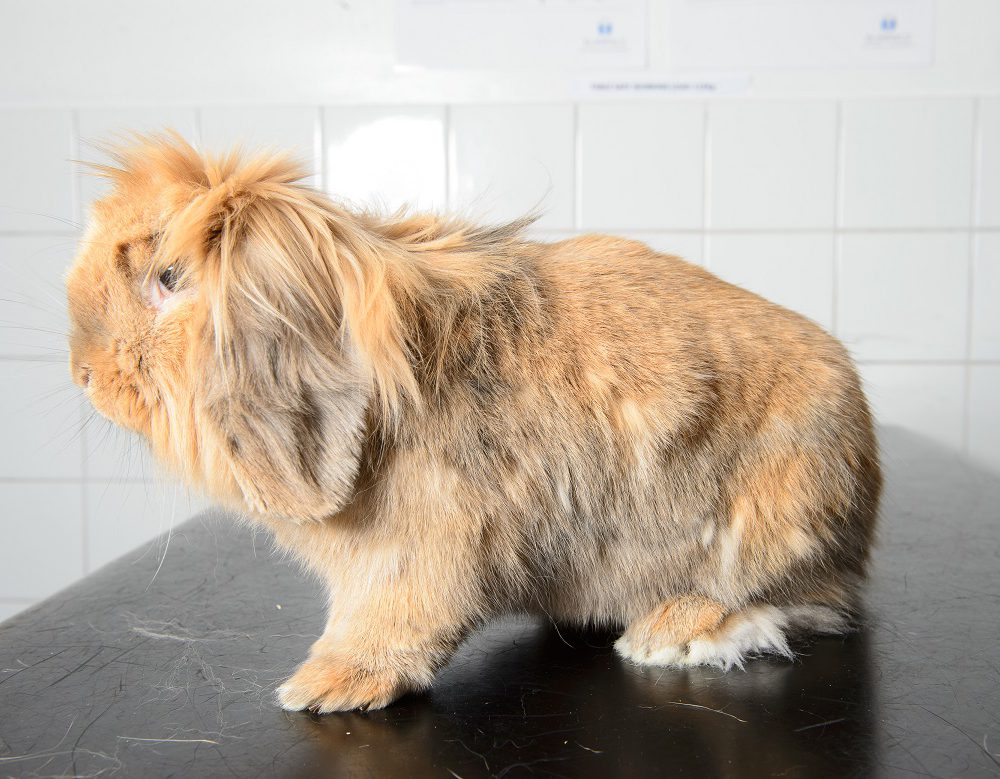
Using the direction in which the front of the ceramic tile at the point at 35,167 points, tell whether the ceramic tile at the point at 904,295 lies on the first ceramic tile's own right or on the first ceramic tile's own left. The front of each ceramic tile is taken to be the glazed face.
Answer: on the first ceramic tile's own left

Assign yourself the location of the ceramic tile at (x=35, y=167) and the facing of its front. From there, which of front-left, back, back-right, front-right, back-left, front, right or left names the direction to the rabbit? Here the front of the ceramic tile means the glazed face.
front

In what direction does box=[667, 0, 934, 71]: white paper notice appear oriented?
toward the camera

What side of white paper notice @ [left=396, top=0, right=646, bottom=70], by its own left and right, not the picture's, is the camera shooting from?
front

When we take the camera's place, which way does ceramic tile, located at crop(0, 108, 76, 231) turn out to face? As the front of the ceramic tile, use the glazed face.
facing the viewer

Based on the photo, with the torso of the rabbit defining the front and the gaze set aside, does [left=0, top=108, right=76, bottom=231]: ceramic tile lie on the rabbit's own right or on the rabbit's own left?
on the rabbit's own right

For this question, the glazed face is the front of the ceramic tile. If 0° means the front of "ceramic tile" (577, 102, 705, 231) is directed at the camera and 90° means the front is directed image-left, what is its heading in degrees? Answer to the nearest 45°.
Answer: approximately 0°
